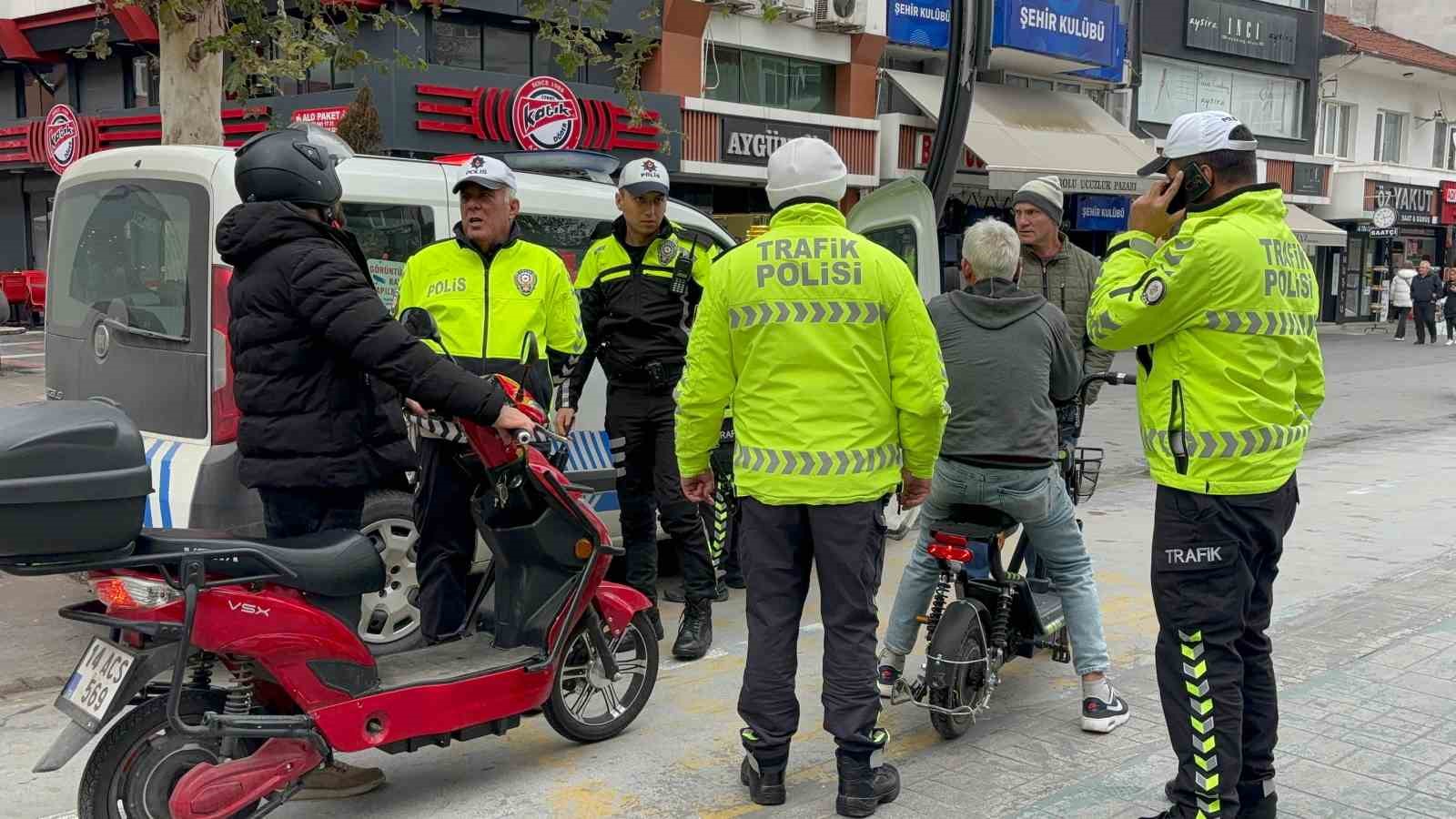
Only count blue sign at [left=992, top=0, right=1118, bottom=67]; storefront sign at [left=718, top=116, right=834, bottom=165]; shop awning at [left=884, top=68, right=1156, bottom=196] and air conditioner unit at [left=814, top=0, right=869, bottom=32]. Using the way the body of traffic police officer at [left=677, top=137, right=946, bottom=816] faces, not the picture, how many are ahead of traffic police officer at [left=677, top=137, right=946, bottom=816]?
4

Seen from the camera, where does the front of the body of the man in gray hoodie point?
away from the camera

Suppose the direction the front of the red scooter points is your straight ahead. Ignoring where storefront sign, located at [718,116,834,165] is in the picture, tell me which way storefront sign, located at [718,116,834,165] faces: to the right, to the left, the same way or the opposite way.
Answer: to the right

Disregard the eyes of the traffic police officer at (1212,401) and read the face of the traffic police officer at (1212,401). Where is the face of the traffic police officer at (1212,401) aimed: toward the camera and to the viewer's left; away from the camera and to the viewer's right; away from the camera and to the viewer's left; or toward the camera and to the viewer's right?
away from the camera and to the viewer's left

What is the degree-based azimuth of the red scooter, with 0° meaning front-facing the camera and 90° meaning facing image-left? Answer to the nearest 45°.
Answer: approximately 225°

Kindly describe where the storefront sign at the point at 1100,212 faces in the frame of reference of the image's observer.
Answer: facing the viewer

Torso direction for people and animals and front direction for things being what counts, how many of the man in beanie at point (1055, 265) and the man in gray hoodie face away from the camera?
1

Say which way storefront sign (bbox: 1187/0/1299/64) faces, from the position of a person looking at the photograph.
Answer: facing the viewer and to the right of the viewer

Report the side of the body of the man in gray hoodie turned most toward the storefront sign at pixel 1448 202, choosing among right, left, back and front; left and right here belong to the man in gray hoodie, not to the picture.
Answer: front

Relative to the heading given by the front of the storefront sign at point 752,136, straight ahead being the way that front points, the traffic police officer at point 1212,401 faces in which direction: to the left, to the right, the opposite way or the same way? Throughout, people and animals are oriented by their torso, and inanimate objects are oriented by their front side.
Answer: the opposite way

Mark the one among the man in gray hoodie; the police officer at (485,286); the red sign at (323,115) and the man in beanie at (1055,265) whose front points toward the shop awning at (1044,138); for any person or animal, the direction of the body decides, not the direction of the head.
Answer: the man in gray hoodie

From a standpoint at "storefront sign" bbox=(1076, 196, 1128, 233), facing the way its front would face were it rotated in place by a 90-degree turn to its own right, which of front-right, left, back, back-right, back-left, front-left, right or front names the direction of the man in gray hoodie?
left

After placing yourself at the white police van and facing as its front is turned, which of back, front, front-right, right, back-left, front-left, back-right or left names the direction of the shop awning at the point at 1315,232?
front

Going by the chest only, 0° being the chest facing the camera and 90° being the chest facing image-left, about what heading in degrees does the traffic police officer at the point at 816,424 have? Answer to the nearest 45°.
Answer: approximately 180°

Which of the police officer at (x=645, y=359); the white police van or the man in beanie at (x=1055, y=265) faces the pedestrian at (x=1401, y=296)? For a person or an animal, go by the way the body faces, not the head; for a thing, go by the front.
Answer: the white police van

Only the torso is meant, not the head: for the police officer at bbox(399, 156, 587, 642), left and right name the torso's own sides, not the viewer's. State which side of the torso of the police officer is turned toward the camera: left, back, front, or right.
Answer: front

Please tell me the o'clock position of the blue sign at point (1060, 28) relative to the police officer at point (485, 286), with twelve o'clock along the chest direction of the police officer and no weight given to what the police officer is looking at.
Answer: The blue sign is roughly at 7 o'clock from the police officer.
